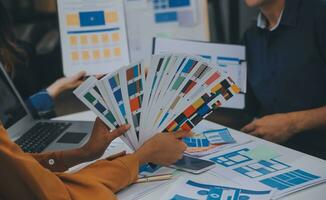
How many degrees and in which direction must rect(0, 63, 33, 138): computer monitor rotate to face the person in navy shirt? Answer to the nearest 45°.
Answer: approximately 45° to its left

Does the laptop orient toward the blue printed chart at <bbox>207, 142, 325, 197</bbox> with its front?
yes

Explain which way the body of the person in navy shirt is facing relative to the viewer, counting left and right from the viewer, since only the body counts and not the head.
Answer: facing the viewer and to the left of the viewer

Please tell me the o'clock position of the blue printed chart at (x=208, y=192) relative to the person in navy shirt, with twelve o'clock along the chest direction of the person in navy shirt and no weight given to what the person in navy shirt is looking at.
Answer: The blue printed chart is roughly at 11 o'clock from the person in navy shirt.

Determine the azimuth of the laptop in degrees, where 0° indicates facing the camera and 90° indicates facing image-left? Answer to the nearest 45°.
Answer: approximately 315°

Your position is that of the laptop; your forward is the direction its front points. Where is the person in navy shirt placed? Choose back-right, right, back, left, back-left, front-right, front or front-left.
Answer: front-left

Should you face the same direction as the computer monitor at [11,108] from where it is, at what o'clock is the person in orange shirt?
The person in orange shirt is roughly at 1 o'clock from the computer monitor.

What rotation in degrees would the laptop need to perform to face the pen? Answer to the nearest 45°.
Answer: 0° — it already faces it

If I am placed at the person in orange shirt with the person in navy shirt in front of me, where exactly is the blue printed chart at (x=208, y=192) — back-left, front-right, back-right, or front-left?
front-right

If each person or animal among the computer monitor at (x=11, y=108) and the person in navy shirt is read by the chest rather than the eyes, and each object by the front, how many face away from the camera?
0

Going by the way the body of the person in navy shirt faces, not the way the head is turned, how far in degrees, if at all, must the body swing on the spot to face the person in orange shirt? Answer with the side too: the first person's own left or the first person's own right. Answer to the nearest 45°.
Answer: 0° — they already face them

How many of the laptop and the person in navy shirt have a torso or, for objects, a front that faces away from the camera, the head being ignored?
0

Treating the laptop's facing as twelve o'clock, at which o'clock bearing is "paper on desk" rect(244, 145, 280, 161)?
The paper on desk is roughly at 12 o'clock from the laptop.

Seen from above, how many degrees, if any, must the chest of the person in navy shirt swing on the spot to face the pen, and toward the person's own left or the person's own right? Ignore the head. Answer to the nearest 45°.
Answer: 0° — they already face it

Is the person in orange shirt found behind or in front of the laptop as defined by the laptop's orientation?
in front
